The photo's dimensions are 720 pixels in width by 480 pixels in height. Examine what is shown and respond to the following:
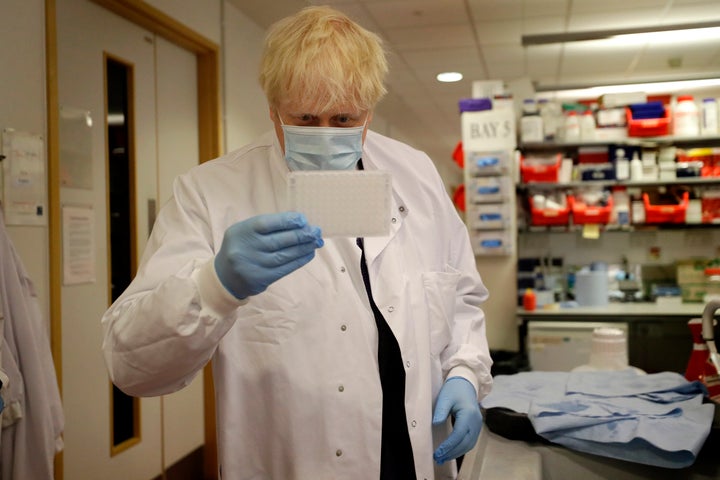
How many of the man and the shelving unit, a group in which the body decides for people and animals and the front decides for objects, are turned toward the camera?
2

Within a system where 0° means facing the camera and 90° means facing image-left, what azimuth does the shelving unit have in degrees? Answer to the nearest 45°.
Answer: approximately 0°

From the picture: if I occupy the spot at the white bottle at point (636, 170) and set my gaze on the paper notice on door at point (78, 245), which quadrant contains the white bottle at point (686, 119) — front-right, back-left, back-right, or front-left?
back-left

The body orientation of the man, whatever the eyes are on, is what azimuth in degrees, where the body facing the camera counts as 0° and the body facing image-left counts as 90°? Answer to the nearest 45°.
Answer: approximately 0°

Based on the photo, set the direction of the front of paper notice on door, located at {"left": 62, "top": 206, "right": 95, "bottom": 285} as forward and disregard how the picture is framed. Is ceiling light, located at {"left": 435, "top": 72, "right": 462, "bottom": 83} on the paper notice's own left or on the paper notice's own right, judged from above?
on the paper notice's own left
